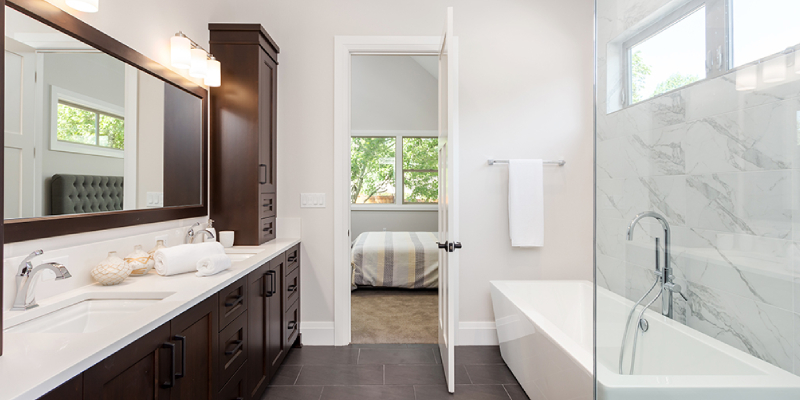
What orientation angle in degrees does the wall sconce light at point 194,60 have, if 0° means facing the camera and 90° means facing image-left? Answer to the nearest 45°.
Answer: approximately 315°

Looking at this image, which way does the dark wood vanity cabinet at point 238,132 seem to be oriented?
to the viewer's right

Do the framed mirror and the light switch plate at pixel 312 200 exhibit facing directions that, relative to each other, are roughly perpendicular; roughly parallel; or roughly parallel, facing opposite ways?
roughly perpendicular

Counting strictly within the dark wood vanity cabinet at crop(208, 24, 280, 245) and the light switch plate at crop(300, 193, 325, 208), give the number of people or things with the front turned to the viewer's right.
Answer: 1

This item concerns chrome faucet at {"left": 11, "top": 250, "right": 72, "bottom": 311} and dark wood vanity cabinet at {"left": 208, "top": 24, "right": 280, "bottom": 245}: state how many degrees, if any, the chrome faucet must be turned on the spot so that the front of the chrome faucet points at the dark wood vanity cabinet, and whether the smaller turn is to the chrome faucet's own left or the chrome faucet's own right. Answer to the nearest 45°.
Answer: approximately 90° to the chrome faucet's own left

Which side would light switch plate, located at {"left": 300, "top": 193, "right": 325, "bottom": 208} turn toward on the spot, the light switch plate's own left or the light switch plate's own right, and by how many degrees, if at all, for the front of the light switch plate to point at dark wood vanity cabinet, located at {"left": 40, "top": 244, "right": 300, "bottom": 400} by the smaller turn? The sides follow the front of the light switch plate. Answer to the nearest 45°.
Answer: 0° — it already faces it

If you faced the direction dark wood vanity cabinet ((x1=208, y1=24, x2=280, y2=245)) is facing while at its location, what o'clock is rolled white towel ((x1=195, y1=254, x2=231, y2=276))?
The rolled white towel is roughly at 3 o'clock from the dark wood vanity cabinet.

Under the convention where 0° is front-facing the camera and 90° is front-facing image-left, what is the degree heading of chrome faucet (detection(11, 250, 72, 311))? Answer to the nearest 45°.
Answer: approximately 315°

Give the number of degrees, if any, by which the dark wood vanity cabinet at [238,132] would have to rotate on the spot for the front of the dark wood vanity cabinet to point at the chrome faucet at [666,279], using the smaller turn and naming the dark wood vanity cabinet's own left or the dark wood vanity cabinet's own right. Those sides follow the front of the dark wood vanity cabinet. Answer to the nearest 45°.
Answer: approximately 45° to the dark wood vanity cabinet's own right

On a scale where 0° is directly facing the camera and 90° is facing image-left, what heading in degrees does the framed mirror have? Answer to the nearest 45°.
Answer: approximately 315°
